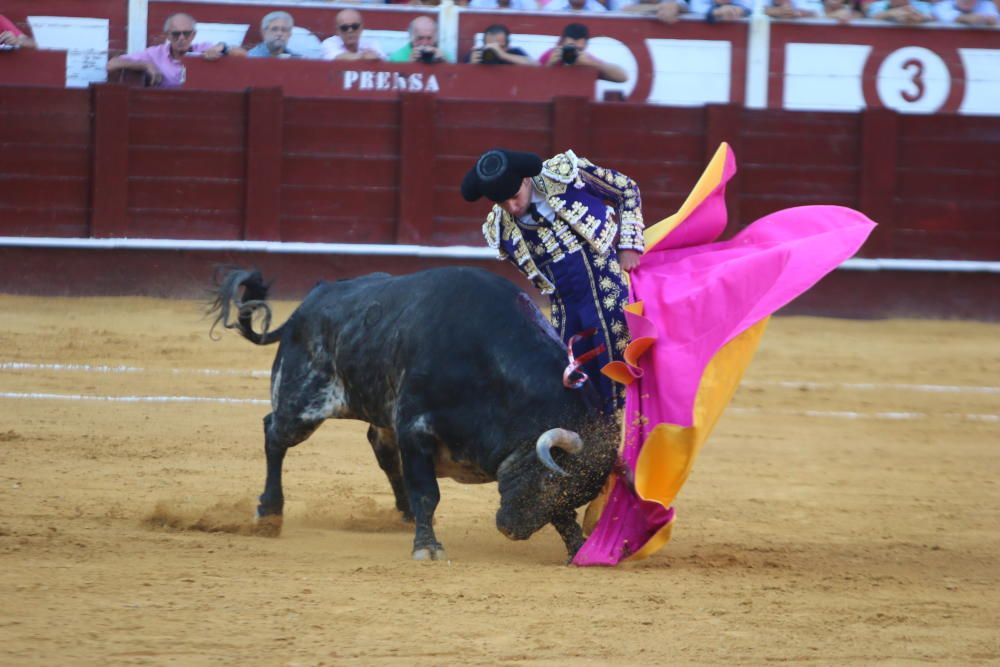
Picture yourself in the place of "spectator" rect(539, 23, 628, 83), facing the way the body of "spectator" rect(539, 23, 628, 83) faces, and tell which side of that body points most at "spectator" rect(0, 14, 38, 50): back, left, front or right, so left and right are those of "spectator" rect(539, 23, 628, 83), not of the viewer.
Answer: right
